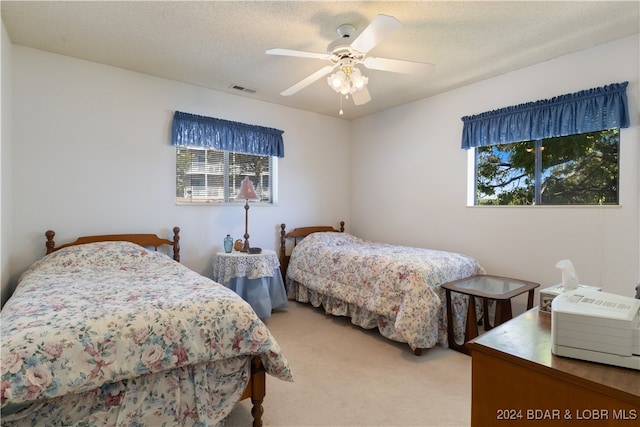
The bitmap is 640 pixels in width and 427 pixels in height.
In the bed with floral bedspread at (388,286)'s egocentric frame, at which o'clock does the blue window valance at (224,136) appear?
The blue window valance is roughly at 5 o'clock from the bed with floral bedspread.

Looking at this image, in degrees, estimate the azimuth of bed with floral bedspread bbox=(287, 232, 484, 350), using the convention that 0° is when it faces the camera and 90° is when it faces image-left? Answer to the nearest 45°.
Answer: approximately 315°

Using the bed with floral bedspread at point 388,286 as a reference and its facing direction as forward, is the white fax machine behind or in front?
in front

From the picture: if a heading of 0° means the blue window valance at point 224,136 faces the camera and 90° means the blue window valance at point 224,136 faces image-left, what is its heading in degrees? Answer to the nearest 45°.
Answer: approximately 315°

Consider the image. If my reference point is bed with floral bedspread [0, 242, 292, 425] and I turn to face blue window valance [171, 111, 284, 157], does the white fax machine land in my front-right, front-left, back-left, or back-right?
back-right

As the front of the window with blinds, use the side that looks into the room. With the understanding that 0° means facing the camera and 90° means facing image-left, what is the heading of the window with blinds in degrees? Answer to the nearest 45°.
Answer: approximately 315°

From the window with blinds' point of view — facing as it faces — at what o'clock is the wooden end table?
The wooden end table is roughly at 12 o'clock from the window with blinds.
